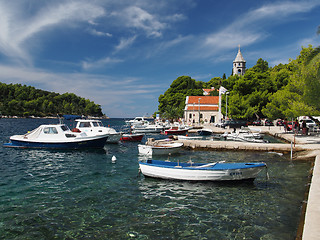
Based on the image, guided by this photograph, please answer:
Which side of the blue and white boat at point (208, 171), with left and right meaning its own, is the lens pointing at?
right
